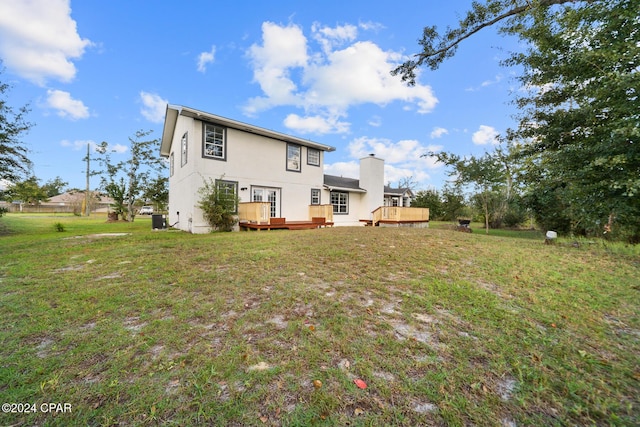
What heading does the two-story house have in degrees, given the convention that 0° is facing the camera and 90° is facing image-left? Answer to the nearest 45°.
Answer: approximately 135°

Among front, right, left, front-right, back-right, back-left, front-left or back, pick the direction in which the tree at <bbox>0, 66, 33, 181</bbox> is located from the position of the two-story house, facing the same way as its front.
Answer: front-left

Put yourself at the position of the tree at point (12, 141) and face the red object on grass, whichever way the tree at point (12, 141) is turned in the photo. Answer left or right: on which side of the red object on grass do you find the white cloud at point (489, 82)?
left

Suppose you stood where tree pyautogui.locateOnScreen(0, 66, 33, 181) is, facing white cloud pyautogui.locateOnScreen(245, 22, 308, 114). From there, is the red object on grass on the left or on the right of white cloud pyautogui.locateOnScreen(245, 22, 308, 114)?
right
